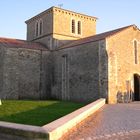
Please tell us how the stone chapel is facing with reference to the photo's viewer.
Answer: facing the viewer and to the right of the viewer

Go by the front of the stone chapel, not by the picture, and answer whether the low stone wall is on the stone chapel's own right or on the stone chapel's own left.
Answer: on the stone chapel's own right
